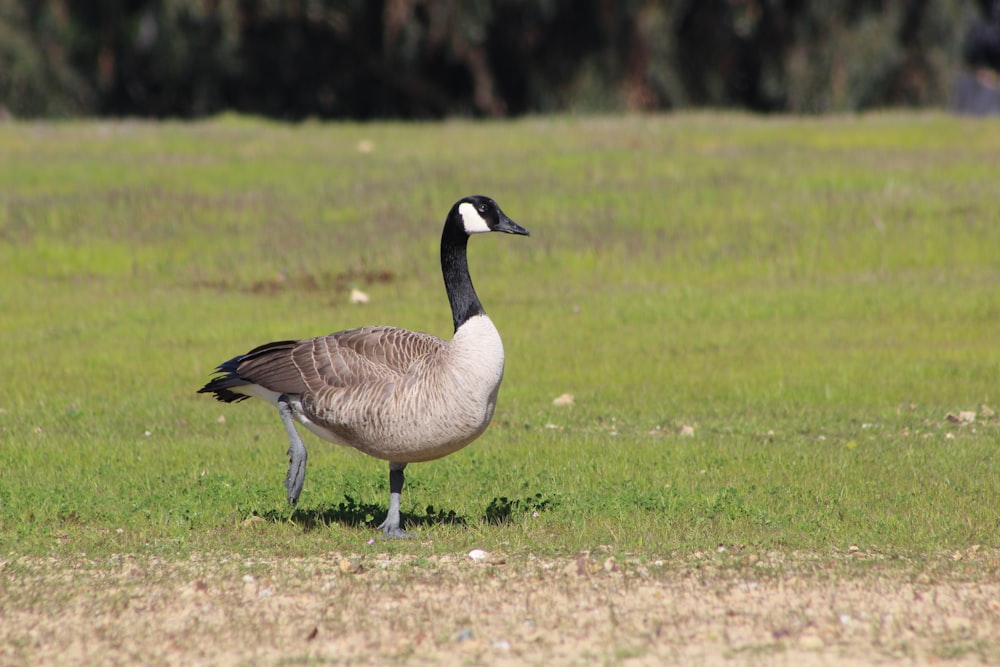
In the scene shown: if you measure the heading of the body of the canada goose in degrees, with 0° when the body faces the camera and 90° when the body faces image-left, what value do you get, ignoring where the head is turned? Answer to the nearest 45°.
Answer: approximately 270°
